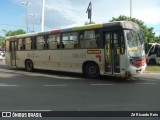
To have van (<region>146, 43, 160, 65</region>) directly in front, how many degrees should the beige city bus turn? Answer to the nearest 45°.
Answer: approximately 90° to its left

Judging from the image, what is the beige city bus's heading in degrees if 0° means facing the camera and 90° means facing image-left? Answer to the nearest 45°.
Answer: approximately 315°
